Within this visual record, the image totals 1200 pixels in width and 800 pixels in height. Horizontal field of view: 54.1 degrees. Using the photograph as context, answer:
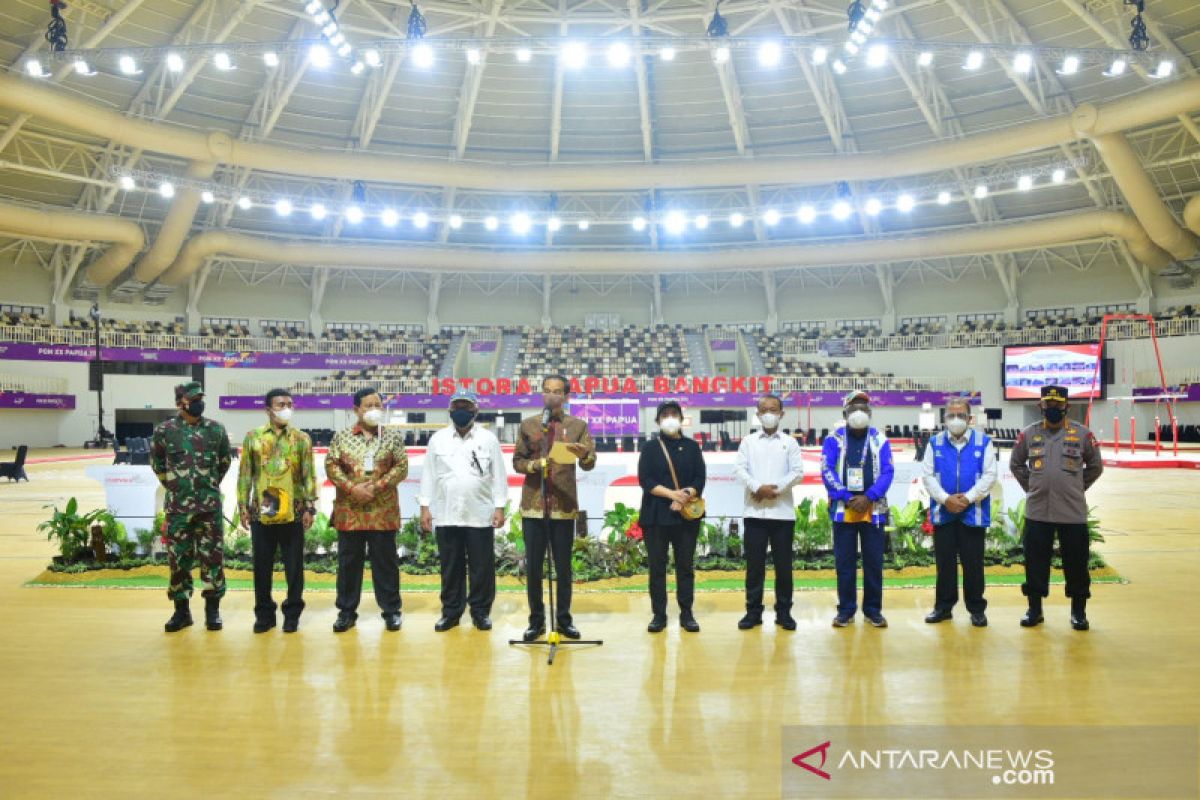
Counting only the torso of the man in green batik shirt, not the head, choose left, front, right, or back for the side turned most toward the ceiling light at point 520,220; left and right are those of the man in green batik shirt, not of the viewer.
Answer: back

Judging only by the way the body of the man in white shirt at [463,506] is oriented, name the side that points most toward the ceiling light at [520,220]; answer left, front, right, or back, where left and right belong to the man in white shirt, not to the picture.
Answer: back

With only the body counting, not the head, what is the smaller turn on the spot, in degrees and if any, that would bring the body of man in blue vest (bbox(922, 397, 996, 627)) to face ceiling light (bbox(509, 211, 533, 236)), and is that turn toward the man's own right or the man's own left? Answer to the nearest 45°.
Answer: approximately 135° to the man's own right
